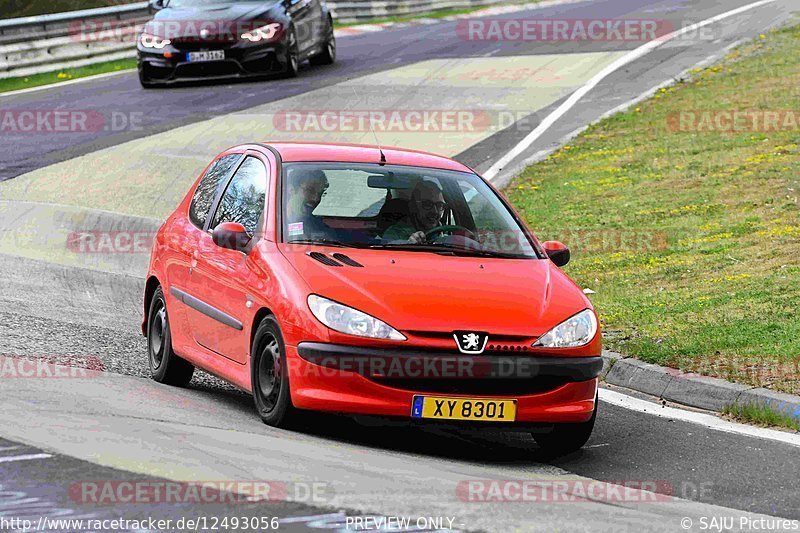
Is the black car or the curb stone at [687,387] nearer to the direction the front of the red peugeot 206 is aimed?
the curb stone

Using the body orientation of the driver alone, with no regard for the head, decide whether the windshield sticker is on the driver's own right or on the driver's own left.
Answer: on the driver's own right

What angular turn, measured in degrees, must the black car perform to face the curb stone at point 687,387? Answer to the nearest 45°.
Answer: approximately 45° to its left

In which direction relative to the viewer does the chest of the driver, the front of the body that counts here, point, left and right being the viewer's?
facing the viewer and to the right of the viewer

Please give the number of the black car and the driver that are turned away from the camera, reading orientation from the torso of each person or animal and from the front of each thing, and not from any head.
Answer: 0

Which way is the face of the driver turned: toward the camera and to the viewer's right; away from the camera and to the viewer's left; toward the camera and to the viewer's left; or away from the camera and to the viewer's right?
toward the camera and to the viewer's right

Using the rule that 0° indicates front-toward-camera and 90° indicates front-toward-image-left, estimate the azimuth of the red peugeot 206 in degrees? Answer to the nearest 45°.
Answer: approximately 315°

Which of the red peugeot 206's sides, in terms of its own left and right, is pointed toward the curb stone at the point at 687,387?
left

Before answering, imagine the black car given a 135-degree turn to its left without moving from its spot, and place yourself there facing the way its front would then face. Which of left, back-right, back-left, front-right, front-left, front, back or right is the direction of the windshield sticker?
right

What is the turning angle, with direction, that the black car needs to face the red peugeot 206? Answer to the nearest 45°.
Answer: approximately 45° to its left

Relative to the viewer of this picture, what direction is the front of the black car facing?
facing the viewer and to the left of the viewer
